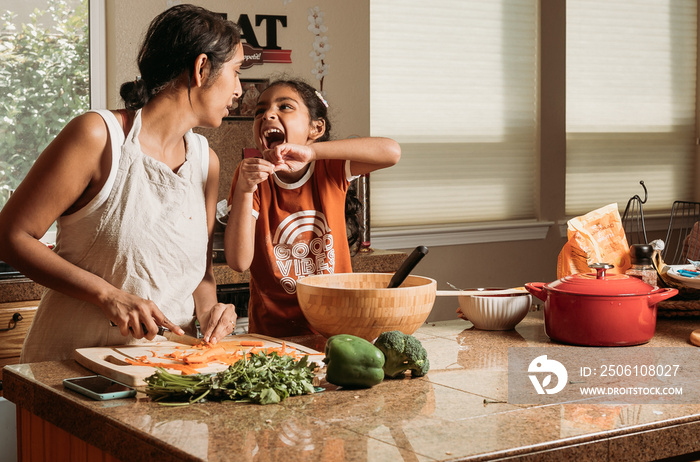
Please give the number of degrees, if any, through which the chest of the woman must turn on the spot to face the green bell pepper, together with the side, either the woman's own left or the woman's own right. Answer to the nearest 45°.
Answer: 0° — they already face it

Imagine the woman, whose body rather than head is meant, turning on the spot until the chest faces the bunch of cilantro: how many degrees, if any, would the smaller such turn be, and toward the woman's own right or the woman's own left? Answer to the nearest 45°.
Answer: approximately 45° to the woman's own right

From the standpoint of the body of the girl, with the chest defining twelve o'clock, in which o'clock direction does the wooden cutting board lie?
The wooden cutting board is roughly at 1 o'clock from the girl.

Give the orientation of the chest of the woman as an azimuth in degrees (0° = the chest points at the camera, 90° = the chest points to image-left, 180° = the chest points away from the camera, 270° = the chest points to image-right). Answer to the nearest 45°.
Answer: approximately 315°

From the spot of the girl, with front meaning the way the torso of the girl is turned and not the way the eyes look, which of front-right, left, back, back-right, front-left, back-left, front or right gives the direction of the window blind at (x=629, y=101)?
back-left

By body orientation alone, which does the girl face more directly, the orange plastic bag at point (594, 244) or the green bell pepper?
the green bell pepper
